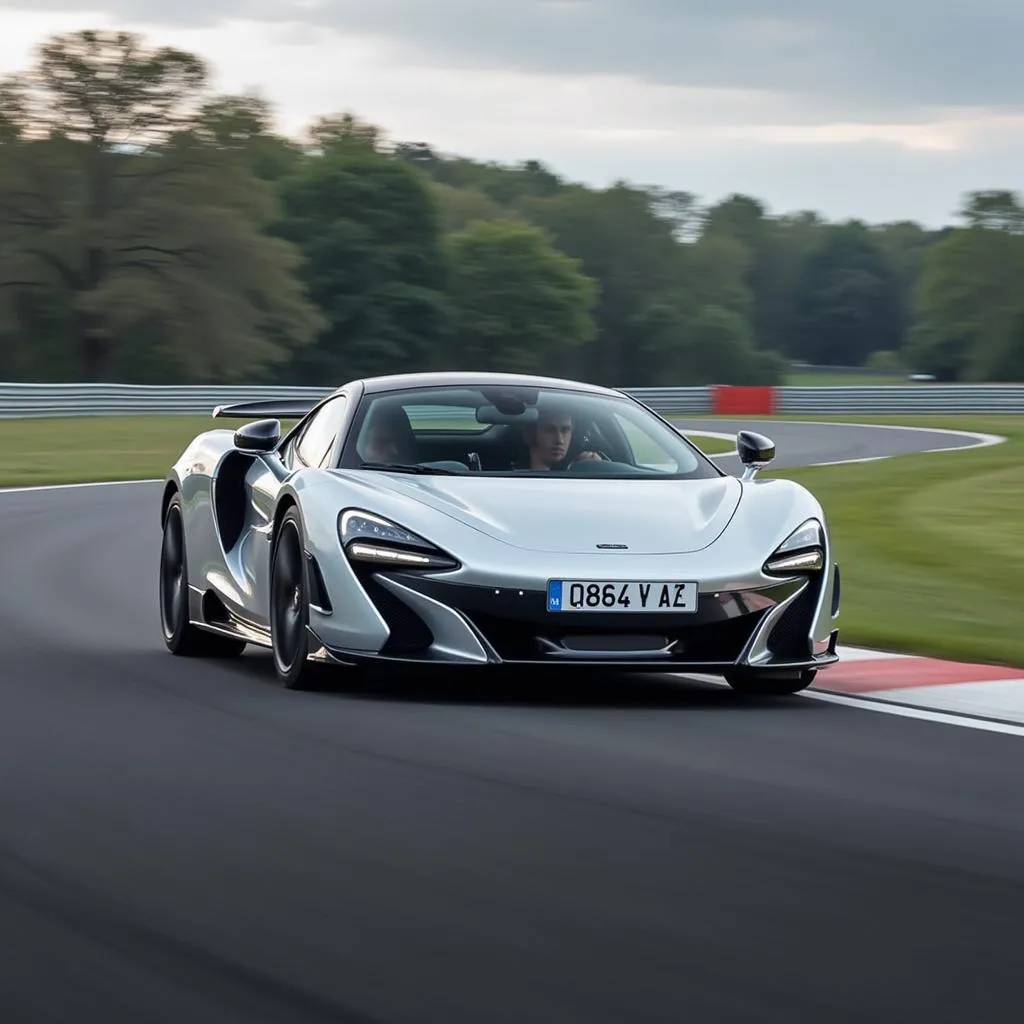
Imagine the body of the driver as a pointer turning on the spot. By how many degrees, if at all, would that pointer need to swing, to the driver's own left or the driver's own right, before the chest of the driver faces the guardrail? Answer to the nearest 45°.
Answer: approximately 135° to the driver's own left

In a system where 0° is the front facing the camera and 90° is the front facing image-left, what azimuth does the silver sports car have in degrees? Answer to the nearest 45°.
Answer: approximately 315°

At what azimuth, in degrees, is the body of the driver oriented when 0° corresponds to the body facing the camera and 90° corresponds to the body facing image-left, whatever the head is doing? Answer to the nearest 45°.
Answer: approximately 315°

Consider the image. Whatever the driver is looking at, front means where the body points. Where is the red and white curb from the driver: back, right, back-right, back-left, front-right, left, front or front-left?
front-left

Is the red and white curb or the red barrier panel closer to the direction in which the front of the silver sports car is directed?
the red and white curb

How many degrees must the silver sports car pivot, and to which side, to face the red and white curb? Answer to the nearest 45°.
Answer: approximately 45° to its left

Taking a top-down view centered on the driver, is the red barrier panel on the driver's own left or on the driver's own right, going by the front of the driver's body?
on the driver's own left

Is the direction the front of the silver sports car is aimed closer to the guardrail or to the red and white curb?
the red and white curb
